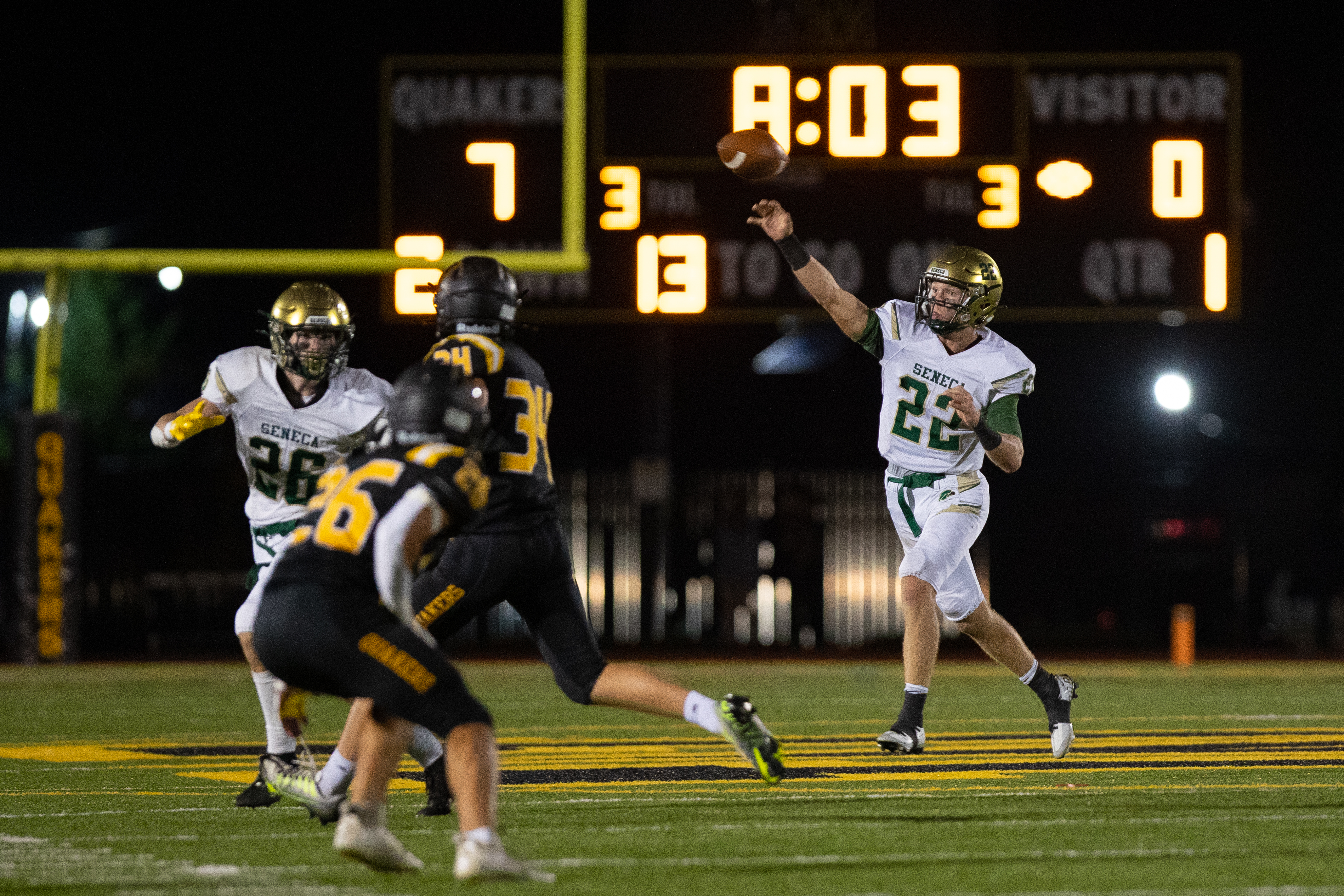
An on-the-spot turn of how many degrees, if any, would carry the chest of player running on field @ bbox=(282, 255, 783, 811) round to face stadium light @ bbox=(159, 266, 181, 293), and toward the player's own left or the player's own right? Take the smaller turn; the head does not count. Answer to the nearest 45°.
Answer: approximately 45° to the player's own right

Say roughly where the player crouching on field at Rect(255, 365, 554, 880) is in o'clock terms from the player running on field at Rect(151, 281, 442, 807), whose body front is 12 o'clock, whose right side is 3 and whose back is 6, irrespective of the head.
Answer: the player crouching on field at Rect(255, 365, 554, 880) is roughly at 12 o'clock from the player running on field at Rect(151, 281, 442, 807).

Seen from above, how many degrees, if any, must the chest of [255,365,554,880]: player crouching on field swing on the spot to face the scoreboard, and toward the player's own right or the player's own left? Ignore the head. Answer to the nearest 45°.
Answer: approximately 45° to the player's own left

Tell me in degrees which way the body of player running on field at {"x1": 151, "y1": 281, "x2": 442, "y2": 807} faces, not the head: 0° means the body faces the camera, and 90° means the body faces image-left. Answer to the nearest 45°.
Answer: approximately 0°

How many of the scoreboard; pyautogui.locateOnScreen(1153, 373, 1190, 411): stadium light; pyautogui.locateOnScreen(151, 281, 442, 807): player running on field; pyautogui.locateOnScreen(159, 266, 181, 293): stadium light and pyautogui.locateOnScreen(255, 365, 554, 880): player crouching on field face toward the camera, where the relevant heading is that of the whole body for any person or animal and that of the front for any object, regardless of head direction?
4

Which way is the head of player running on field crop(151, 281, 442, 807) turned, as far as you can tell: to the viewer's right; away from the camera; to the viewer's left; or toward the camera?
toward the camera

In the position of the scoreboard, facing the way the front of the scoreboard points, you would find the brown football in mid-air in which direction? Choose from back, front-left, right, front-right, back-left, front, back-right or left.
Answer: front

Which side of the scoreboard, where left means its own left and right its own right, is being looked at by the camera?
front

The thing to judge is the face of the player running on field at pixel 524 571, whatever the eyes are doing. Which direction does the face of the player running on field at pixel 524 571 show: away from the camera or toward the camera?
away from the camera

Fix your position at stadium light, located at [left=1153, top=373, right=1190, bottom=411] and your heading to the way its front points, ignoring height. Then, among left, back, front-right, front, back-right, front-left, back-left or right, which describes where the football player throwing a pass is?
front

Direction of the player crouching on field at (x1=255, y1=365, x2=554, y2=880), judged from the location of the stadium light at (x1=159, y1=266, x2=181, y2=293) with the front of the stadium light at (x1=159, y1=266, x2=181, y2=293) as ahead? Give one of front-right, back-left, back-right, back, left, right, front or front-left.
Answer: front

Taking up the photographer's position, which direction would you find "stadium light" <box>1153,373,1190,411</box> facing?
facing the viewer
